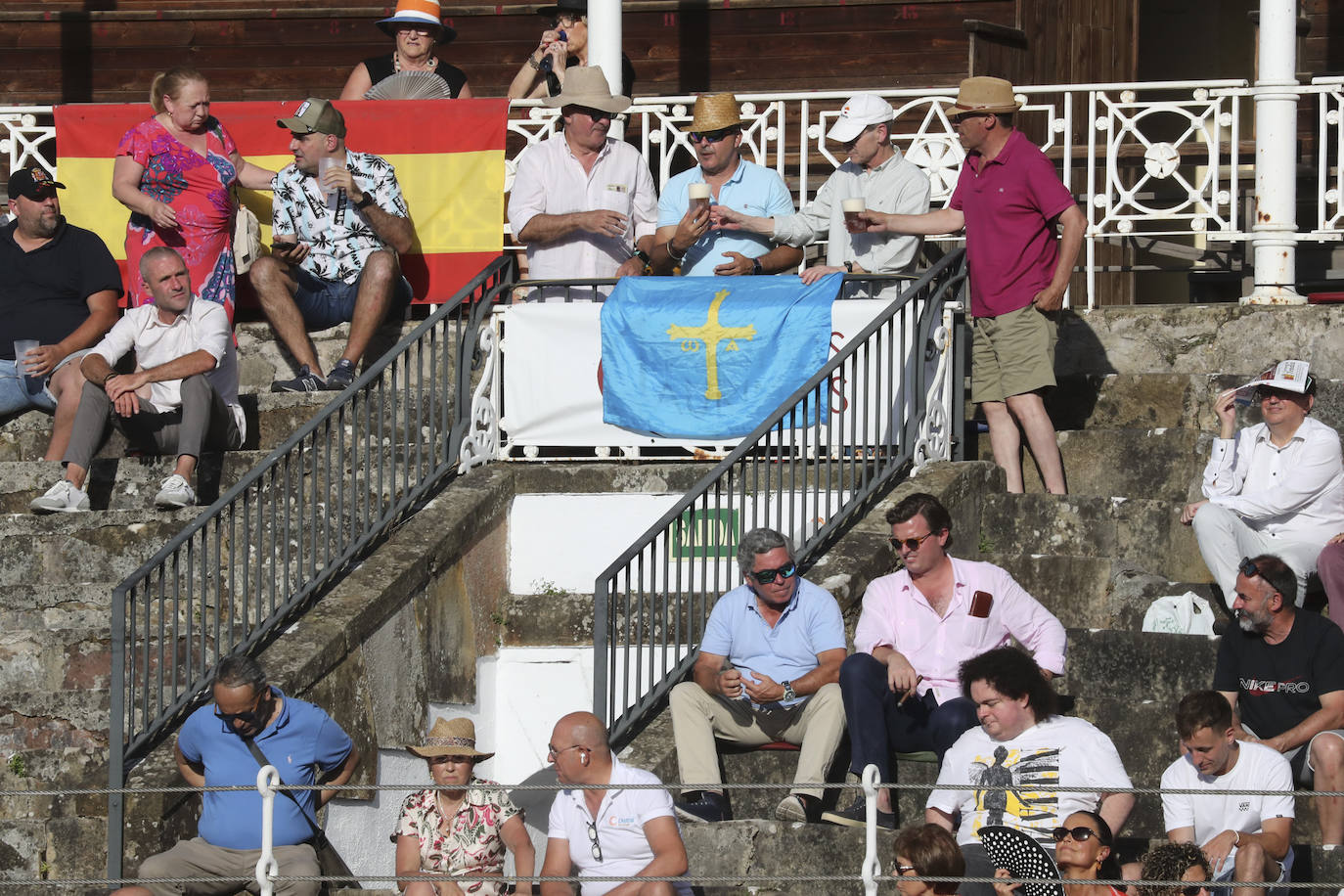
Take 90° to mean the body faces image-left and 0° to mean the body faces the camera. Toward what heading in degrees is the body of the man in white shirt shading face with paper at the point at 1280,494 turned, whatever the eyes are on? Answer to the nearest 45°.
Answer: approximately 45°

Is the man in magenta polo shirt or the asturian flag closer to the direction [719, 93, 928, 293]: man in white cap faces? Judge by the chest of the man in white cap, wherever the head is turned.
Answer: the asturian flag

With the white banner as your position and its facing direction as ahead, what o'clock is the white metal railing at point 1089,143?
The white metal railing is roughly at 8 o'clock from the white banner.

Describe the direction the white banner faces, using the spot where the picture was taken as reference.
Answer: facing the viewer

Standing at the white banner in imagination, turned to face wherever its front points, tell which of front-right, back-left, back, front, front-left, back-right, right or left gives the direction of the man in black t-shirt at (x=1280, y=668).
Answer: front-left

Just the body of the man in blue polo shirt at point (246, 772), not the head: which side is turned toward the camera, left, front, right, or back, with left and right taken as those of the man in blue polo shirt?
front

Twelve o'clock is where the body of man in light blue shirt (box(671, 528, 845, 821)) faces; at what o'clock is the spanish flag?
The spanish flag is roughly at 5 o'clock from the man in light blue shirt.

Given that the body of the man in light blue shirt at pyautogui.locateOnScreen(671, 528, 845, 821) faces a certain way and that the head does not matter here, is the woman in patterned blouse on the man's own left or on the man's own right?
on the man's own right

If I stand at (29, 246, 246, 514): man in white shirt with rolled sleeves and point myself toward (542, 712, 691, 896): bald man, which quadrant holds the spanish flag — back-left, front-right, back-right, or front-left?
back-left

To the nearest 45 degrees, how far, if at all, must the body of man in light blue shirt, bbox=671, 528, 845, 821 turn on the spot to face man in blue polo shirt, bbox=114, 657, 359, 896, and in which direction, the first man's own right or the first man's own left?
approximately 90° to the first man's own right

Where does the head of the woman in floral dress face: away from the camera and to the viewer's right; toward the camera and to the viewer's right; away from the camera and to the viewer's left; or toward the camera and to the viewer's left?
toward the camera and to the viewer's right

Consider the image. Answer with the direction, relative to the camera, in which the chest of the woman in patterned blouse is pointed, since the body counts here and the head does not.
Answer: toward the camera

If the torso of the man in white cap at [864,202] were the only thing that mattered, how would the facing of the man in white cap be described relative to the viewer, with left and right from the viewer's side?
facing the viewer and to the left of the viewer

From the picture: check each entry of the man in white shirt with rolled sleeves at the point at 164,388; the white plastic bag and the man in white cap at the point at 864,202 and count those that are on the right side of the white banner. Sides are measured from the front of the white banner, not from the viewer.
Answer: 1
